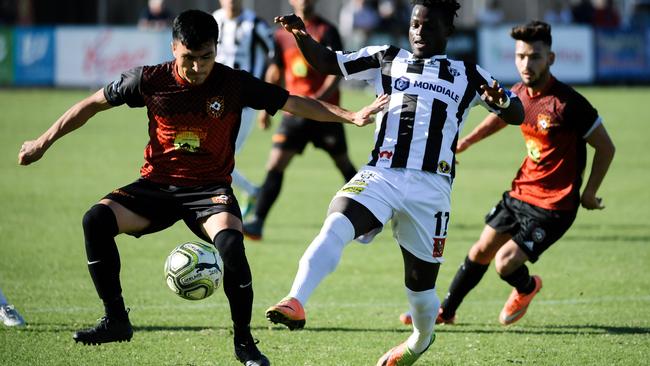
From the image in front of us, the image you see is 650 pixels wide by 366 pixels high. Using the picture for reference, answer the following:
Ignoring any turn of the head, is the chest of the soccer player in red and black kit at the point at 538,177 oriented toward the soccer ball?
yes

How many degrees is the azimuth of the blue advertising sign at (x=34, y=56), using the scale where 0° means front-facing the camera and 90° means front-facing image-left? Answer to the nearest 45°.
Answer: approximately 0°

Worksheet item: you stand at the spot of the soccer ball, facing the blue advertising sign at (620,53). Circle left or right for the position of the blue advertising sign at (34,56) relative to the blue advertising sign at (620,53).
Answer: left

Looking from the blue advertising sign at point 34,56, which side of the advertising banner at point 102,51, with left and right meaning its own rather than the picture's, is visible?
right

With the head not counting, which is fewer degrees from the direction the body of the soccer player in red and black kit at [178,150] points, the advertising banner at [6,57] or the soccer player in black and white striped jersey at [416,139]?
the soccer player in black and white striped jersey

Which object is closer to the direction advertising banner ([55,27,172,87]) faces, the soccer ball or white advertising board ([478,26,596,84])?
the soccer ball

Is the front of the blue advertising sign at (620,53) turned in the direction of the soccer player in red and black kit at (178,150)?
yes

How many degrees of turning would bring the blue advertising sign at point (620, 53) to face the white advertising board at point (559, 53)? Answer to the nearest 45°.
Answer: approximately 45° to its right

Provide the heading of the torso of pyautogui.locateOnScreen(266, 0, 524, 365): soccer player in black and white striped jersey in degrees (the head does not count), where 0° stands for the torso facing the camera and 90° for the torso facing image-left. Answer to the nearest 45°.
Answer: approximately 0°
